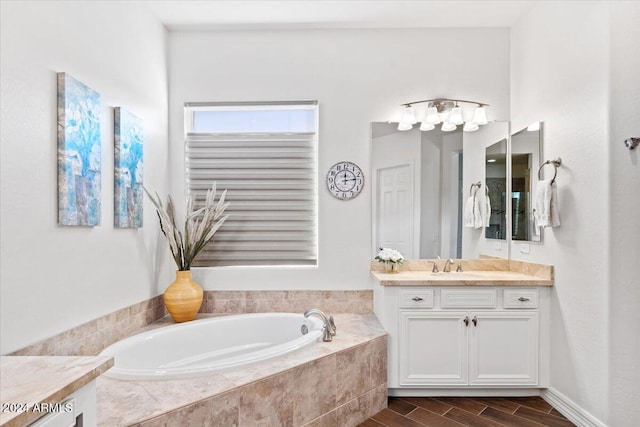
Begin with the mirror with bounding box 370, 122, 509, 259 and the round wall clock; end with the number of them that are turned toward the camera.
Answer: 2

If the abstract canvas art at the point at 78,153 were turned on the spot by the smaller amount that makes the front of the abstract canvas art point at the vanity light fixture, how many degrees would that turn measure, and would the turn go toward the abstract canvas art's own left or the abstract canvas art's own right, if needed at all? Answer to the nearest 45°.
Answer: approximately 45° to the abstract canvas art's own left

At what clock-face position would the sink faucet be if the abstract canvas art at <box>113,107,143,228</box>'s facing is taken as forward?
The sink faucet is roughly at 11 o'clock from the abstract canvas art.

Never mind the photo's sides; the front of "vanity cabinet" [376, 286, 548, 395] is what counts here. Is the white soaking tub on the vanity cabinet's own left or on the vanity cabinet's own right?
on the vanity cabinet's own right

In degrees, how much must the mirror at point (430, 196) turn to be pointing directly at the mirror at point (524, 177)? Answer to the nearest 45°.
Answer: approximately 90° to its left

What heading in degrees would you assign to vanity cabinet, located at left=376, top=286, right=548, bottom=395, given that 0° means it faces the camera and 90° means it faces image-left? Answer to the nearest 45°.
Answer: approximately 0°

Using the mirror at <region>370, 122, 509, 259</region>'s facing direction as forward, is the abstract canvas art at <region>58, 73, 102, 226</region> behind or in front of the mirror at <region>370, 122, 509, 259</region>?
in front

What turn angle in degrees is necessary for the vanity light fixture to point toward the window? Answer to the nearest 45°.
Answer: approximately 90° to its right

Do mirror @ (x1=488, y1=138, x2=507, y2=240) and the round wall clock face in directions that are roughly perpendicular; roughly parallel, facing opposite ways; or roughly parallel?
roughly perpendicular

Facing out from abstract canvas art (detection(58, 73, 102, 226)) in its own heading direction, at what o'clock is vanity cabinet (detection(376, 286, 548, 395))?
The vanity cabinet is roughly at 11 o'clock from the abstract canvas art.

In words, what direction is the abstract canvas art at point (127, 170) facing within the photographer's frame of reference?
facing the viewer and to the right of the viewer
